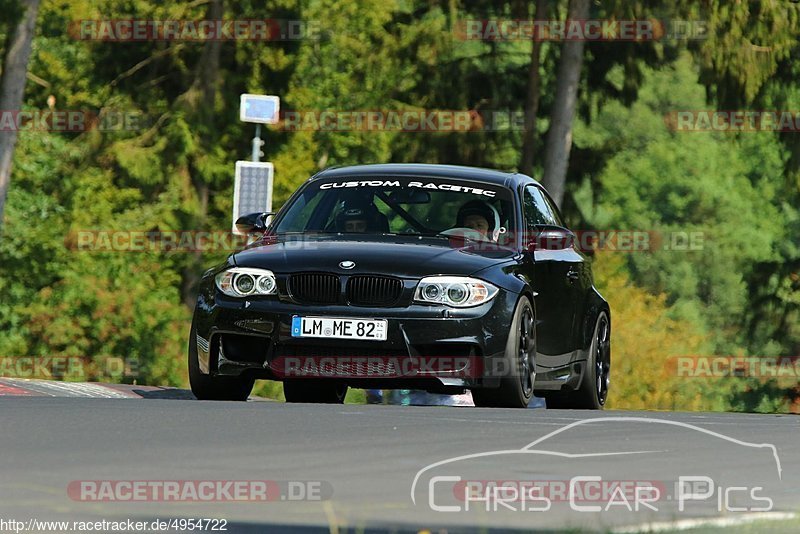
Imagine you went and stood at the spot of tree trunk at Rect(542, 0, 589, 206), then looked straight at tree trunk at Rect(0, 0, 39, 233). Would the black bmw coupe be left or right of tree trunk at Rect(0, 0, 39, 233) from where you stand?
left

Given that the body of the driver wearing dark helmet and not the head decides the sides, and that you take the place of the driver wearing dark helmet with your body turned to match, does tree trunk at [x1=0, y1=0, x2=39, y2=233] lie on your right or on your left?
on your right

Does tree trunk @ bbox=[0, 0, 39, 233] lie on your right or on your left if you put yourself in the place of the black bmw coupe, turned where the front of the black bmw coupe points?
on your right

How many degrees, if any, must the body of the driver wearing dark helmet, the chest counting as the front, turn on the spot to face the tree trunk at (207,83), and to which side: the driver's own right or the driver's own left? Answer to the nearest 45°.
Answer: approximately 135° to the driver's own right

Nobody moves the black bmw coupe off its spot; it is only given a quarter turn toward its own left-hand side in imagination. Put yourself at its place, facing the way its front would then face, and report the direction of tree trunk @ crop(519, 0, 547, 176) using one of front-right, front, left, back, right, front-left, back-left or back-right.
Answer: back-left

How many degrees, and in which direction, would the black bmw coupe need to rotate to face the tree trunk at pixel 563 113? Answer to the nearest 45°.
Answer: approximately 135° to its right

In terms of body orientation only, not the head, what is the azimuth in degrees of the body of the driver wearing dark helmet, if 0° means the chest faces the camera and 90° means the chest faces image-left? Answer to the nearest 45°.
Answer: approximately 45°

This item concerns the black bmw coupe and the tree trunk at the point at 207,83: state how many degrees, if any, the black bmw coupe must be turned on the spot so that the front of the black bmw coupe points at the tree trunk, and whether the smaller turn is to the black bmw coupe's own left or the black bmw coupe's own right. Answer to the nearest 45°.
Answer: approximately 135° to the black bmw coupe's own right
